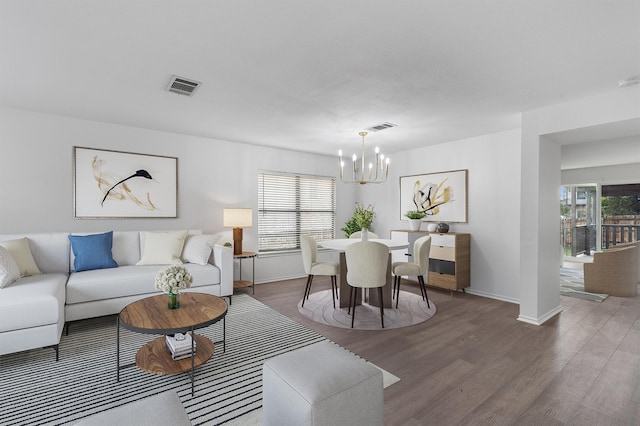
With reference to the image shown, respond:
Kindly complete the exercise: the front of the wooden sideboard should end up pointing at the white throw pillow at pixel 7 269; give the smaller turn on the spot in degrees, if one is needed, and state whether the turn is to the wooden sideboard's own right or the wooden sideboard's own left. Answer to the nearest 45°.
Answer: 0° — it already faces it

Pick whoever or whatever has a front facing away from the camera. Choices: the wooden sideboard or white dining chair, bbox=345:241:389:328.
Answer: the white dining chair

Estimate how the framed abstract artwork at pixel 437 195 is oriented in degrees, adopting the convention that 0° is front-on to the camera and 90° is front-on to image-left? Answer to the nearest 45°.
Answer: approximately 45°

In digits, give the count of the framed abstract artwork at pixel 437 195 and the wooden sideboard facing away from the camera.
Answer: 0

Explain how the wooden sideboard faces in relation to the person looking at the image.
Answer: facing the viewer and to the left of the viewer

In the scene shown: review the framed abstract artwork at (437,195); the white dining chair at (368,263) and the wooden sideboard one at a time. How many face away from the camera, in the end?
1

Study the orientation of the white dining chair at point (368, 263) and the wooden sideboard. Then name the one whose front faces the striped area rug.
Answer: the wooden sideboard

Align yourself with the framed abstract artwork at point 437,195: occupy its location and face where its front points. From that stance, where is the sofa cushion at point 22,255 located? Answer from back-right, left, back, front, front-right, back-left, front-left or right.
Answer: front

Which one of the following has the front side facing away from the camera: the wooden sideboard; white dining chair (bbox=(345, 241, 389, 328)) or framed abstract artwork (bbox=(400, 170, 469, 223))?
the white dining chair

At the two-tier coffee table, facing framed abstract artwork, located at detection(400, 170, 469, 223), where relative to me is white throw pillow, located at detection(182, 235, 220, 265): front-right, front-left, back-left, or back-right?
front-left

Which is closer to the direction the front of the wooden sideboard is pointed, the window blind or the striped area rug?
the striped area rug

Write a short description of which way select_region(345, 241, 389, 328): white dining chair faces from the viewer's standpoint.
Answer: facing away from the viewer

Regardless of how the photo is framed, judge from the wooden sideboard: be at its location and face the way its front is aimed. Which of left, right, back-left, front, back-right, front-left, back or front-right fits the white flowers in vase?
front

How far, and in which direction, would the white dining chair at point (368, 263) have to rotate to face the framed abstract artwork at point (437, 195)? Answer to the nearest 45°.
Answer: approximately 45° to its right

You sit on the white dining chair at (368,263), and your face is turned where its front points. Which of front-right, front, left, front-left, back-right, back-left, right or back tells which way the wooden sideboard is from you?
front-right
